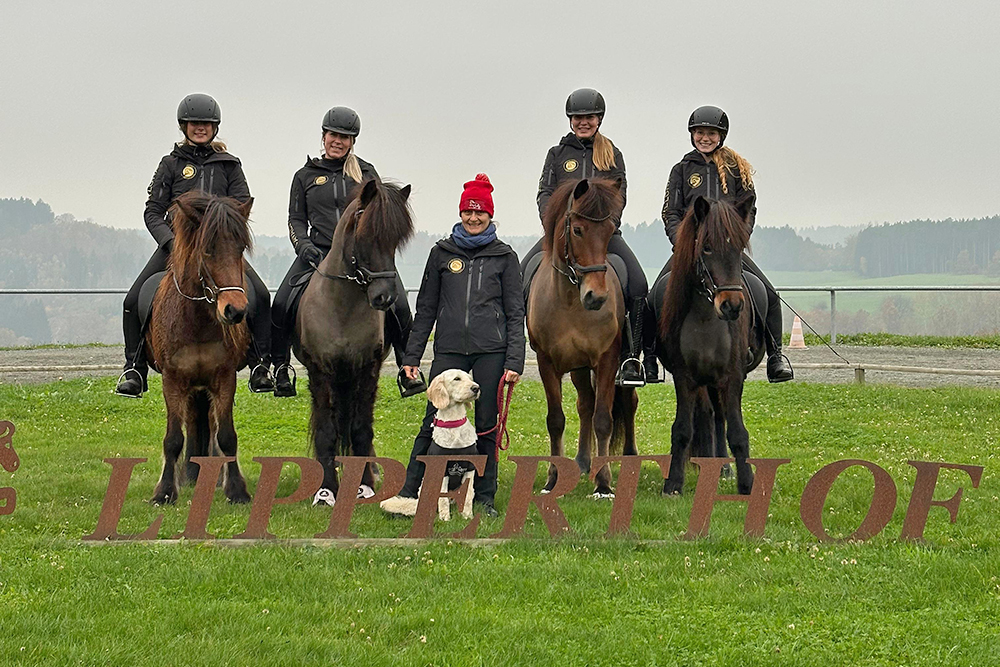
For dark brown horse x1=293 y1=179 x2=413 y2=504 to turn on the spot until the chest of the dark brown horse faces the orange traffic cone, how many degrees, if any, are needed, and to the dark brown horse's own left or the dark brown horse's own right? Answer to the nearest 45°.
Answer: approximately 135° to the dark brown horse's own left

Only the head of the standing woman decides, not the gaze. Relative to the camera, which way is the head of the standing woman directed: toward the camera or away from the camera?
toward the camera

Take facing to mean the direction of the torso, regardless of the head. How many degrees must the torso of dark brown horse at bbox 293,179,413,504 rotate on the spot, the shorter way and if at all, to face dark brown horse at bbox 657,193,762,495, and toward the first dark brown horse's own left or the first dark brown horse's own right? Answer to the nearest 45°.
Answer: approximately 90° to the first dark brown horse's own left

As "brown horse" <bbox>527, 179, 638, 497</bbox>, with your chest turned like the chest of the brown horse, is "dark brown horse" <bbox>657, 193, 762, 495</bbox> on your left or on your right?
on your left

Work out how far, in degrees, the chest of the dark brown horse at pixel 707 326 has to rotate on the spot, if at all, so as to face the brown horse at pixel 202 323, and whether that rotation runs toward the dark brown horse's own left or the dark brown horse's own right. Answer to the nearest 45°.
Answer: approximately 90° to the dark brown horse's own right

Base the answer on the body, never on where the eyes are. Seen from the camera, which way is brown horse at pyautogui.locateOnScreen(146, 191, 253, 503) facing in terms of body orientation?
toward the camera

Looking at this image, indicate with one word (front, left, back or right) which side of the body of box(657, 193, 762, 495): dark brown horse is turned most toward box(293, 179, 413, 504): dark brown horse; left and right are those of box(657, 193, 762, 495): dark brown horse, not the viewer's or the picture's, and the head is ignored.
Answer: right

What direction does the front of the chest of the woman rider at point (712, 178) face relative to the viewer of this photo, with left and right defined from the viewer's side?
facing the viewer

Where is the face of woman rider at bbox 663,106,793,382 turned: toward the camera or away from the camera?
toward the camera

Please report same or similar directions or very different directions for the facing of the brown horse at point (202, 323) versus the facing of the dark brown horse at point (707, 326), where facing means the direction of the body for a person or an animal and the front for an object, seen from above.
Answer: same or similar directions

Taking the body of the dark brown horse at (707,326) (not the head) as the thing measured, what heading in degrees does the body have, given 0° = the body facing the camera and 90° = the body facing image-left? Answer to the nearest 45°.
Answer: approximately 0°

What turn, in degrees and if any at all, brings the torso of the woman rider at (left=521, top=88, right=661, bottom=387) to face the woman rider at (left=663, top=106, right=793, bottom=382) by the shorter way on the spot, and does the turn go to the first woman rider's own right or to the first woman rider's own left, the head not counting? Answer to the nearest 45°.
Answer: approximately 90° to the first woman rider's own left

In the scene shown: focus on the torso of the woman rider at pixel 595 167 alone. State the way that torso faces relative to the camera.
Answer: toward the camera

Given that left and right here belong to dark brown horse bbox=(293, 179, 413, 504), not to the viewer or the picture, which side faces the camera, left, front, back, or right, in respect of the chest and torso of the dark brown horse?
front

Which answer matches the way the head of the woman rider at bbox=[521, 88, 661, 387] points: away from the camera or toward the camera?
toward the camera

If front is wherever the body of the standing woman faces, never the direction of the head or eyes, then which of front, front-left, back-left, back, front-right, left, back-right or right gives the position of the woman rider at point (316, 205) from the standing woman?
back-right

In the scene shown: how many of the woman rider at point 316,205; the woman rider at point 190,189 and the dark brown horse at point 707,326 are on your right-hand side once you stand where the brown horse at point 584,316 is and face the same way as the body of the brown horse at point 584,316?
2

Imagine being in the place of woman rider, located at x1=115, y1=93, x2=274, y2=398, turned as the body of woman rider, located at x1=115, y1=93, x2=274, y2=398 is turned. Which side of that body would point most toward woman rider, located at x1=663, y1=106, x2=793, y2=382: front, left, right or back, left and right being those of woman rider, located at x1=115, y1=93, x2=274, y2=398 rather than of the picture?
left
